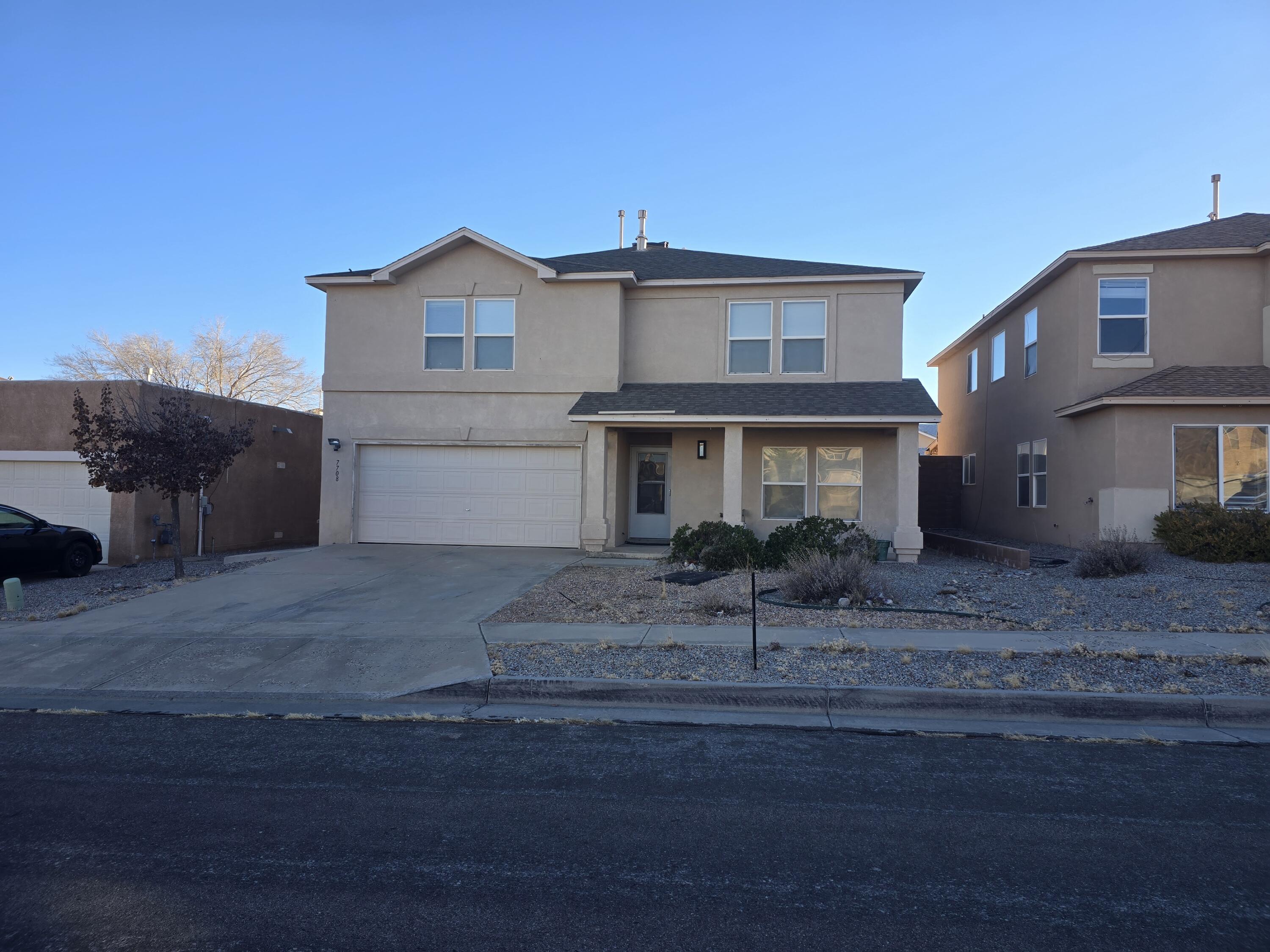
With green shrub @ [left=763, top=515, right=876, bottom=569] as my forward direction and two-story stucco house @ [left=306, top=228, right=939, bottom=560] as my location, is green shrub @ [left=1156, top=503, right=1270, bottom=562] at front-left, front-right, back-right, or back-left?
front-left

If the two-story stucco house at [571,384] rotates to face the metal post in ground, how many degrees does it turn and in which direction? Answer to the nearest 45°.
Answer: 0° — it already faces it

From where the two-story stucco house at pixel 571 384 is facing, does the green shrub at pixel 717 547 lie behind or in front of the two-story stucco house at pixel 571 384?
in front

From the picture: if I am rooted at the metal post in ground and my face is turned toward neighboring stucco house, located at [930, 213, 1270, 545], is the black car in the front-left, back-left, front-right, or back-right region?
back-left

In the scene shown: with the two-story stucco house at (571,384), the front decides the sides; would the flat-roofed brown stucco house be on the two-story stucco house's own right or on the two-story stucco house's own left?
on the two-story stucco house's own right

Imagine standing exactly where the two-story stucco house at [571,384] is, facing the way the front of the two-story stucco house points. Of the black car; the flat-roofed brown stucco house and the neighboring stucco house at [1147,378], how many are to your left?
1

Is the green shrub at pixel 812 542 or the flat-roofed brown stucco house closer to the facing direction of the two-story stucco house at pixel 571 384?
the green shrub

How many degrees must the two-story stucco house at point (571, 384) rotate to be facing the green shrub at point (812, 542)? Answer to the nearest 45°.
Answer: approximately 45° to its left

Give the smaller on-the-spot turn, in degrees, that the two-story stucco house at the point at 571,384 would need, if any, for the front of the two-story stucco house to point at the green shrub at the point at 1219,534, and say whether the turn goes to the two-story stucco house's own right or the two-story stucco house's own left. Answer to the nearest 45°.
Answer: approximately 90° to the two-story stucco house's own left

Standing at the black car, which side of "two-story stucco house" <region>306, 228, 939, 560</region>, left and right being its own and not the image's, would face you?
right

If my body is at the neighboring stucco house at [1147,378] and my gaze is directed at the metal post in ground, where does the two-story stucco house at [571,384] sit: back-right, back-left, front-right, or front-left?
front-right

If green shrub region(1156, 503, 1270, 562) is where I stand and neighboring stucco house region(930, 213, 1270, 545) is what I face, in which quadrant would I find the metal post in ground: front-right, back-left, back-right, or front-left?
back-left

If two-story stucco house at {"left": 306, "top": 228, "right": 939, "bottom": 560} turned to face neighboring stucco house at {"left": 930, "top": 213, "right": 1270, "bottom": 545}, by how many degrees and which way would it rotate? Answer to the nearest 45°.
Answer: approximately 90° to its left

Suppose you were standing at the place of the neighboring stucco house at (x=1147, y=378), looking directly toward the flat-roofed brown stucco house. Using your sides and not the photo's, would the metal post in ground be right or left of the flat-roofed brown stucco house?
left

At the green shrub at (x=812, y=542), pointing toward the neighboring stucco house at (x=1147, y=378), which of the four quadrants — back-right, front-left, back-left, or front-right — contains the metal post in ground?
back-right

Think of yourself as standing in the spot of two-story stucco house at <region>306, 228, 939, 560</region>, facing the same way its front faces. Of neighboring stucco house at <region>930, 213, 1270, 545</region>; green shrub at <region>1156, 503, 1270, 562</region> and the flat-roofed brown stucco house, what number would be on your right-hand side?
1

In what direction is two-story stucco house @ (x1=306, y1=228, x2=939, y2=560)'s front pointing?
toward the camera

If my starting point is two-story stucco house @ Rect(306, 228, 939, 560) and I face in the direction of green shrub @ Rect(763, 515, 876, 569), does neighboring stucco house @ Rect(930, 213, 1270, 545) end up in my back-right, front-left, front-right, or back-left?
front-left
